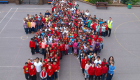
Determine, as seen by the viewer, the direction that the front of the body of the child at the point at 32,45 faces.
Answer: toward the camera

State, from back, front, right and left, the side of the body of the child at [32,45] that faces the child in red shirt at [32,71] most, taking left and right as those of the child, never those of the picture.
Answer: front

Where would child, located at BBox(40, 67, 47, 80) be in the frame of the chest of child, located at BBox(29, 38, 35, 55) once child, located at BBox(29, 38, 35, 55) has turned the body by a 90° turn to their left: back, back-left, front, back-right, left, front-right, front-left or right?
right

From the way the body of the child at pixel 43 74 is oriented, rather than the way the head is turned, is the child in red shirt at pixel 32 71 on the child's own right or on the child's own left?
on the child's own right

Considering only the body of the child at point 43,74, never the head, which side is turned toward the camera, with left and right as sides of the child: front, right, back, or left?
front
